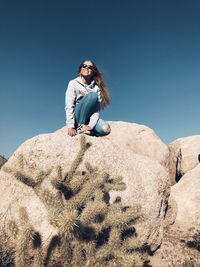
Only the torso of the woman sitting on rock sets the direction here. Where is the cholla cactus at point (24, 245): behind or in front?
in front

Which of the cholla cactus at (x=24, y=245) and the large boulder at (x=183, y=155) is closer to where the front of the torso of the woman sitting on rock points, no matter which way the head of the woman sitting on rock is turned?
the cholla cactus

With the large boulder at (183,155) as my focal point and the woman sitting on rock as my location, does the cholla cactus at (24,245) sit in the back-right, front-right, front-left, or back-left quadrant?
back-right

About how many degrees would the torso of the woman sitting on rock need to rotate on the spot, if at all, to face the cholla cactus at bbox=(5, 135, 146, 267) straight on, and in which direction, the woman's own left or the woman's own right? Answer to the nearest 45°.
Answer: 0° — they already face it

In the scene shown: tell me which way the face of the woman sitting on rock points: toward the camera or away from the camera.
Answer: toward the camera

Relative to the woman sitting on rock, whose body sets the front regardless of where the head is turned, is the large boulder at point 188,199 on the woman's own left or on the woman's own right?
on the woman's own left

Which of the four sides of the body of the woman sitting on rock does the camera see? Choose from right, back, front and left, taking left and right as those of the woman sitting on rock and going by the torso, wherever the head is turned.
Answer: front

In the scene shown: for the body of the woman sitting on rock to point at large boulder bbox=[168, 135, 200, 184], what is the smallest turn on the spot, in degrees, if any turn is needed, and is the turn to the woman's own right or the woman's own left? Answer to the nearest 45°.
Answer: approximately 135° to the woman's own left
